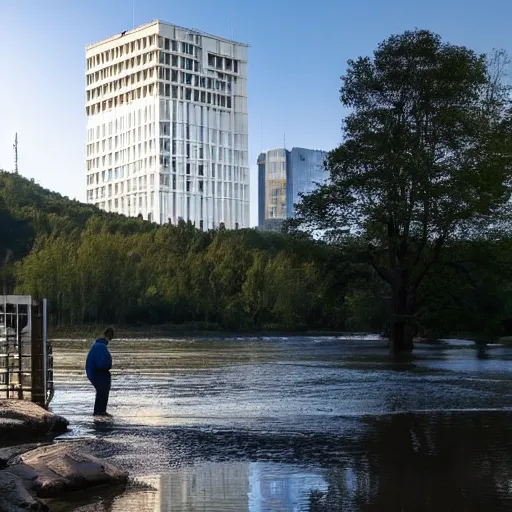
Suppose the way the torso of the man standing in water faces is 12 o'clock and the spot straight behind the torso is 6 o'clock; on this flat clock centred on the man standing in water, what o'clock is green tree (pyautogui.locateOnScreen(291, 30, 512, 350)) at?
The green tree is roughly at 10 o'clock from the man standing in water.

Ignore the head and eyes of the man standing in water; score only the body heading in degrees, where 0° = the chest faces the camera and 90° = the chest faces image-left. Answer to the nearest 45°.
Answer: approximately 270°

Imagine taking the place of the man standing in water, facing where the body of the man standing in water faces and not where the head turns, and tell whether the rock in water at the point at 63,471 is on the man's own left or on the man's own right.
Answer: on the man's own right

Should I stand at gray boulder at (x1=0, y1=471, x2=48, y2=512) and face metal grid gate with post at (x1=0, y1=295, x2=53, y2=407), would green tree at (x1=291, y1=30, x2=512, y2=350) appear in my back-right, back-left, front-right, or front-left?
front-right

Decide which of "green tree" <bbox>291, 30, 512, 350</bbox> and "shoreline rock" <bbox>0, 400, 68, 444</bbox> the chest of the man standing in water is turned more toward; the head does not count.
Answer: the green tree

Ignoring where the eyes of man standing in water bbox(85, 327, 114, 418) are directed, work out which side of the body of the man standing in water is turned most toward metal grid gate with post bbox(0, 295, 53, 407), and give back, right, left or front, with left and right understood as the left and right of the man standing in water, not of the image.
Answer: back

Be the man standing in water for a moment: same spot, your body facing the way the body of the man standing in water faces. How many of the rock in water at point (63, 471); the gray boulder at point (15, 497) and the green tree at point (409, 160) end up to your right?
2

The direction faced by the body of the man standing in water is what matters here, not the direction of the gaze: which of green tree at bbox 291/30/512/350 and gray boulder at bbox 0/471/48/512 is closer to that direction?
the green tree

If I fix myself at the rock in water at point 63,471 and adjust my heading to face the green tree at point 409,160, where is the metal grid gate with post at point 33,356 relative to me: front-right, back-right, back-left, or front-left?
front-left

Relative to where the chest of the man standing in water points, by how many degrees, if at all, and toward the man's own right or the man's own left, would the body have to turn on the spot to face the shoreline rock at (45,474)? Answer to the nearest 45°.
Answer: approximately 90° to the man's own right

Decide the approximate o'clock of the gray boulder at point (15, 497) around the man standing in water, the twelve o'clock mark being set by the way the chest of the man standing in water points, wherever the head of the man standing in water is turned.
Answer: The gray boulder is roughly at 3 o'clock from the man standing in water.
